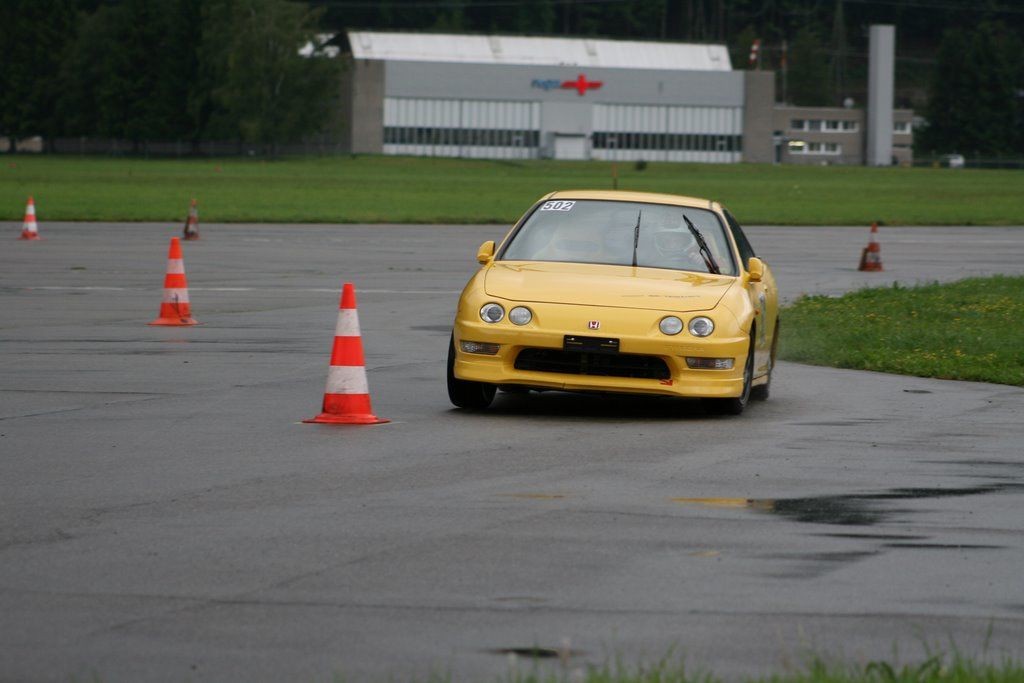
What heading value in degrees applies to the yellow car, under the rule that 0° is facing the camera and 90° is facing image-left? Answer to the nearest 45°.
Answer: approximately 0°

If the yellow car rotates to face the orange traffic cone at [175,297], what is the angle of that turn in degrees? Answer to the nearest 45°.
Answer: approximately 135° to its right
